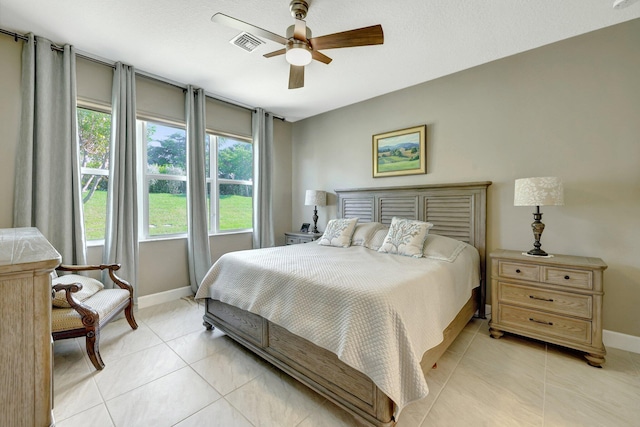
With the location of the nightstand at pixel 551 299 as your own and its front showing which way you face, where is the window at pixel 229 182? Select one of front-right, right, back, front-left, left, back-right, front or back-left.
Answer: front-right

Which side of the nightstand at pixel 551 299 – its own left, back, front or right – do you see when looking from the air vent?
front

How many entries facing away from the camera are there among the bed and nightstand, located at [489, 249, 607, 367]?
0

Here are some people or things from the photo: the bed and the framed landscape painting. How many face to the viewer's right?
0

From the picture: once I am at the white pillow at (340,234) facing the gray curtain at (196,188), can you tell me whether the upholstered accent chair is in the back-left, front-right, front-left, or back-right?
front-left

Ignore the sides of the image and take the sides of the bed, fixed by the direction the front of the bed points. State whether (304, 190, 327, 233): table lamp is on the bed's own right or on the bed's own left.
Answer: on the bed's own right

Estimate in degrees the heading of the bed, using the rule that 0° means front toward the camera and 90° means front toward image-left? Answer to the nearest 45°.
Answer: approximately 45°

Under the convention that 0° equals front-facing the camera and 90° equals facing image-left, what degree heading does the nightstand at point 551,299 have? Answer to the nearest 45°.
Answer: approximately 45°

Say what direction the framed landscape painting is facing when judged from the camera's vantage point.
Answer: facing the viewer and to the left of the viewer

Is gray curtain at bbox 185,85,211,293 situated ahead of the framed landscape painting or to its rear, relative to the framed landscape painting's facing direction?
ahead

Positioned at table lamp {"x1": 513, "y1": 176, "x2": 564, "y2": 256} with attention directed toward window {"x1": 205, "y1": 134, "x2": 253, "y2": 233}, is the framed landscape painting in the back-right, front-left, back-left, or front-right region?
front-right

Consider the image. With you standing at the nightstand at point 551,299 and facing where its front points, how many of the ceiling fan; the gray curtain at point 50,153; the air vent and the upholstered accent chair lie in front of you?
4

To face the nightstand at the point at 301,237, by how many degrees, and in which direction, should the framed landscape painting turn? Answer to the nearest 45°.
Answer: approximately 45° to its right

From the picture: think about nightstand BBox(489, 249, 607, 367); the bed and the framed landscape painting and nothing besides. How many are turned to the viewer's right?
0

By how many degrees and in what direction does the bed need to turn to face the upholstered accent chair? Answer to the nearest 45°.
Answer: approximately 45° to its right

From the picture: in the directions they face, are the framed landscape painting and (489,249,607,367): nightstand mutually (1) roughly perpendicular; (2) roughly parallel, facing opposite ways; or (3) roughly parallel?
roughly parallel

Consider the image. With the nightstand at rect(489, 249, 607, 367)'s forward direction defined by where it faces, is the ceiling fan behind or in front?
in front

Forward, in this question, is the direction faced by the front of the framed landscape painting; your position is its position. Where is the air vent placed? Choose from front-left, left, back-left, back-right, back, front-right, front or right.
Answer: front

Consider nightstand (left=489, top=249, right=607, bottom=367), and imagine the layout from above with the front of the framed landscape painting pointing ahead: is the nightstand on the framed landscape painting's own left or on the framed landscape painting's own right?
on the framed landscape painting's own left

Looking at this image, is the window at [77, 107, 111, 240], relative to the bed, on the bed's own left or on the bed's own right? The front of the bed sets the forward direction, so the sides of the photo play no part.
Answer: on the bed's own right
